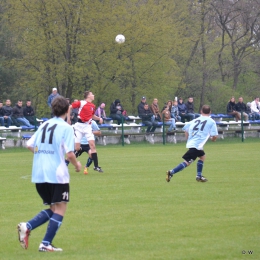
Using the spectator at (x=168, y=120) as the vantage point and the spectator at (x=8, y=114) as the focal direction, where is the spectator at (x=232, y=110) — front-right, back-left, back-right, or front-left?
back-right

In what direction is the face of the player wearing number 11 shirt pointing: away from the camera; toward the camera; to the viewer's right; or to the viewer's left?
away from the camera

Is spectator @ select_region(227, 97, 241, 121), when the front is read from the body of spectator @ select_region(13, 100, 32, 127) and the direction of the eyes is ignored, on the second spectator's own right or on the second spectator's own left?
on the second spectator's own left

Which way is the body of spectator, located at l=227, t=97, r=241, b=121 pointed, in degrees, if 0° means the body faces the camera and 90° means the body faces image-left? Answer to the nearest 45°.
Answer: approximately 315°

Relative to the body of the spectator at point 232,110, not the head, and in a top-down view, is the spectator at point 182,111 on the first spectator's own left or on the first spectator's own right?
on the first spectator's own right

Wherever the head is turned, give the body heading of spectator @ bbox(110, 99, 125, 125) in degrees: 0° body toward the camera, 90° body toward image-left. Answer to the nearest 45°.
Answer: approximately 315°
